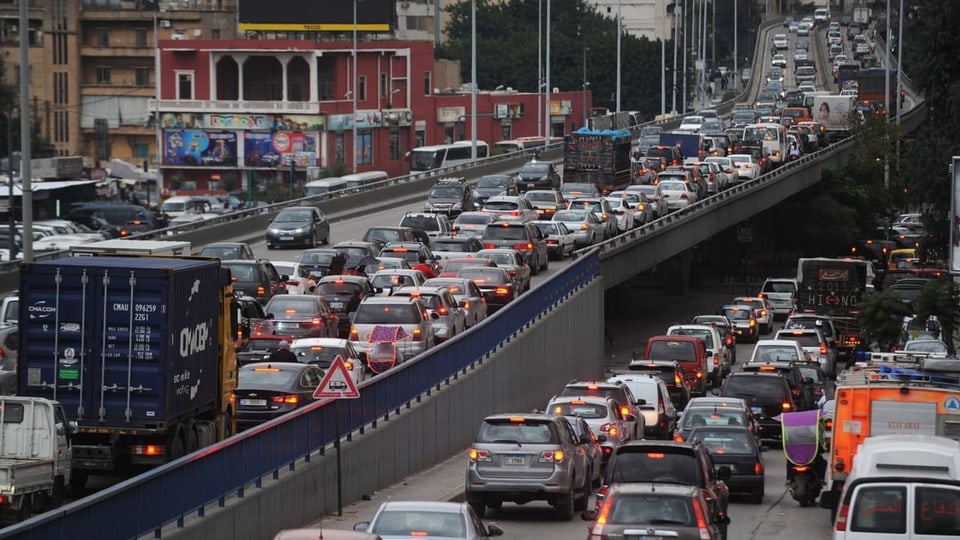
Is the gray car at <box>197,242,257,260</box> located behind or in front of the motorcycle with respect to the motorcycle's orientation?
in front

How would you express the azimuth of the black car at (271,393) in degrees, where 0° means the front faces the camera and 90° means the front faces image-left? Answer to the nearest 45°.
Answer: approximately 225°

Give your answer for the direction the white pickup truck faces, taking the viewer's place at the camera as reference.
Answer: facing away from the viewer and to the right of the viewer

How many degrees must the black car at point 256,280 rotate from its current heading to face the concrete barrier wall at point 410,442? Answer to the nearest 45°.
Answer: approximately 135° to its right

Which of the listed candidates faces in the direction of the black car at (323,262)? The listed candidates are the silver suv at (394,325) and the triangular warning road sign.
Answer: the silver suv

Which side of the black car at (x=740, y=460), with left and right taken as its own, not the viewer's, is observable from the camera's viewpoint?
back

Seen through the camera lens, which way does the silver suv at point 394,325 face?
facing away from the viewer

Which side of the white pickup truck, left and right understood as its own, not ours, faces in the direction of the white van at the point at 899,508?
right

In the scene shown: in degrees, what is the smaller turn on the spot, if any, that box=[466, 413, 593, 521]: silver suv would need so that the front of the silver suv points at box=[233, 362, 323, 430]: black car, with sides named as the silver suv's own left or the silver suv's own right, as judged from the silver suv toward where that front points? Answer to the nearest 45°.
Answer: approximately 45° to the silver suv's own left

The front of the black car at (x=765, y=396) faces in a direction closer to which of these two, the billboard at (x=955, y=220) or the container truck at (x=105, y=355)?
the billboard

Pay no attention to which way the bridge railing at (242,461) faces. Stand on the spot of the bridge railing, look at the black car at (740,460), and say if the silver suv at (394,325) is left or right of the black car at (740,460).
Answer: left

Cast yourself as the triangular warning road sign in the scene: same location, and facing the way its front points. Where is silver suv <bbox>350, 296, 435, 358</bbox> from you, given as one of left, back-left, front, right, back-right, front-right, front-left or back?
back

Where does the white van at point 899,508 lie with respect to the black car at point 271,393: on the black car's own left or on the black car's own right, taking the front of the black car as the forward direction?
on the black car's own right
